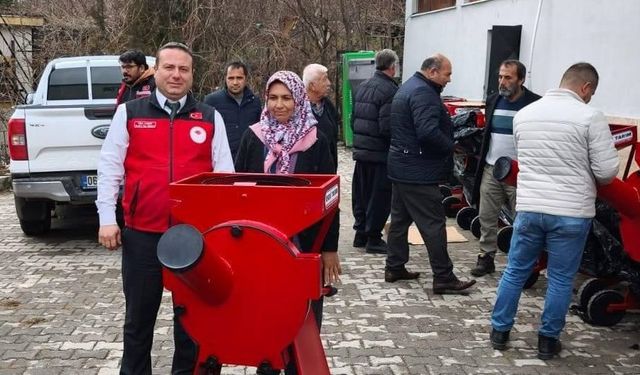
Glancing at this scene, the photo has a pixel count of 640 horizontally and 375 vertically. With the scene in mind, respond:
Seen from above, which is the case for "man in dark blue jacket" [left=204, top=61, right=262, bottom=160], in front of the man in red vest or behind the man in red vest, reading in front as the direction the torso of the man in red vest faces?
behind

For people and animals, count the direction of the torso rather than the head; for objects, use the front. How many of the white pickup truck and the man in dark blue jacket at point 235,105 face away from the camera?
1

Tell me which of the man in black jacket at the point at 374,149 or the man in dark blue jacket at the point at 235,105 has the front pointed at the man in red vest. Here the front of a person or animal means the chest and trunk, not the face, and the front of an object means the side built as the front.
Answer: the man in dark blue jacket

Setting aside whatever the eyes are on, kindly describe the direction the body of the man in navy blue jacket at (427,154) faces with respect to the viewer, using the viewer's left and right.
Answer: facing to the right of the viewer

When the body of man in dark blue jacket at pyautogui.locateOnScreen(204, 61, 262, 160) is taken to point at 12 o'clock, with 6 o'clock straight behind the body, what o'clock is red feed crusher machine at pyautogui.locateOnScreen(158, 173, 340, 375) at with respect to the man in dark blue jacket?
The red feed crusher machine is roughly at 12 o'clock from the man in dark blue jacket.

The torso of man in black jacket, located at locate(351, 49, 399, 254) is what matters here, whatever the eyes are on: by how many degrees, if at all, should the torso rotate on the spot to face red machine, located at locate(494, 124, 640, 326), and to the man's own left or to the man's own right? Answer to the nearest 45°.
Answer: approximately 90° to the man's own right

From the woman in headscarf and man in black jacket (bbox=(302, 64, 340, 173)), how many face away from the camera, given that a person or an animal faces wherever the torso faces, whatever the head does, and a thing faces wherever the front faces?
0

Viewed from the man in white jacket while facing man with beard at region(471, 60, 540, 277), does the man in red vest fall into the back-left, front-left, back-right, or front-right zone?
back-left
